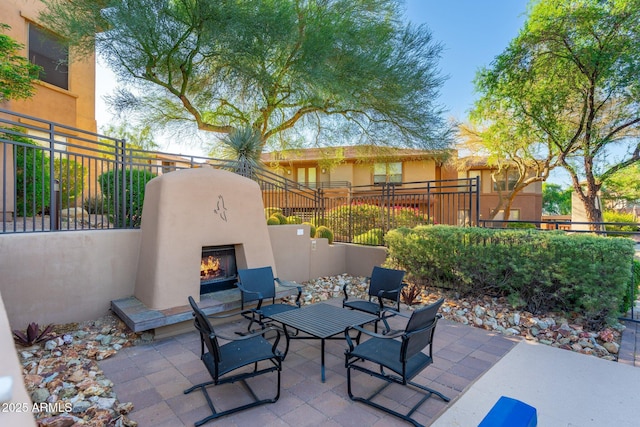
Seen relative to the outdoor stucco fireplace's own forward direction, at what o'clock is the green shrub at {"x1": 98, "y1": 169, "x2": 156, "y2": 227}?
The green shrub is roughly at 6 o'clock from the outdoor stucco fireplace.

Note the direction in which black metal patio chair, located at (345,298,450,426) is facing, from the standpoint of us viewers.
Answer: facing away from the viewer and to the left of the viewer

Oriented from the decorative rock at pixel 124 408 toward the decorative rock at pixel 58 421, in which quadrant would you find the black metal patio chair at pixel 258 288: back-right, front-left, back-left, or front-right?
back-right

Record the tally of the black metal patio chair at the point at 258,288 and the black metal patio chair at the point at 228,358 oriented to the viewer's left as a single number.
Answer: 0

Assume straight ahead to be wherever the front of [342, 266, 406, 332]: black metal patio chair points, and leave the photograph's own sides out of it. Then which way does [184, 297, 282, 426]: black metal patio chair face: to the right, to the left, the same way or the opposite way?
the opposite way

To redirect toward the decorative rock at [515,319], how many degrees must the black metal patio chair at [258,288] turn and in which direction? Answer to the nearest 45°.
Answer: approximately 45° to its left

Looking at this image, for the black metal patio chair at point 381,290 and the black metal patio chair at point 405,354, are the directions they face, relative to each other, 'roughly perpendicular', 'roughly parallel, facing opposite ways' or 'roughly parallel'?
roughly perpendicular

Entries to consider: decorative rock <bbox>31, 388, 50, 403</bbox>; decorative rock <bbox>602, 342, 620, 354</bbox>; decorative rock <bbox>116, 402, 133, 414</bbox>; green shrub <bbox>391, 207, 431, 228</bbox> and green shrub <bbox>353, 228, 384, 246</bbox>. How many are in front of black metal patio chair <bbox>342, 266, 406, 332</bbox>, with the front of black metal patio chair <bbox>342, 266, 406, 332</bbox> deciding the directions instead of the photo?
2

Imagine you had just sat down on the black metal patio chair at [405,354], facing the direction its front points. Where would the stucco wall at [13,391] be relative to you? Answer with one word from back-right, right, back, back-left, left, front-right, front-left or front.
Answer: left

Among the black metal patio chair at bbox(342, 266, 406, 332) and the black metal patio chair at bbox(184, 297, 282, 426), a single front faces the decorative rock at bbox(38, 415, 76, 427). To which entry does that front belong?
the black metal patio chair at bbox(342, 266, 406, 332)

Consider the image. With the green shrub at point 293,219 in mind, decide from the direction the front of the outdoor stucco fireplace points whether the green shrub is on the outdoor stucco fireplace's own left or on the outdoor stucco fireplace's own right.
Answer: on the outdoor stucco fireplace's own left

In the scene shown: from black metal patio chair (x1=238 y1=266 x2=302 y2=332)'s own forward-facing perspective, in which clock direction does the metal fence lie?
The metal fence is roughly at 7 o'clock from the black metal patio chair.

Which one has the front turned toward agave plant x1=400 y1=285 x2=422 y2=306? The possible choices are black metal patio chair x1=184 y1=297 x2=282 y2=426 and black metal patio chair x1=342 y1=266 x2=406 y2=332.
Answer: black metal patio chair x1=184 y1=297 x2=282 y2=426

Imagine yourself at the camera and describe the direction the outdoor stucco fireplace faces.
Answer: facing the viewer and to the right of the viewer

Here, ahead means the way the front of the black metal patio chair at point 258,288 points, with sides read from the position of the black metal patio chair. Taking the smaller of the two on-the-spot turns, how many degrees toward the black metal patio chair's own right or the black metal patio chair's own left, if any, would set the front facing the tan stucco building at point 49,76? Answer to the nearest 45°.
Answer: approximately 180°

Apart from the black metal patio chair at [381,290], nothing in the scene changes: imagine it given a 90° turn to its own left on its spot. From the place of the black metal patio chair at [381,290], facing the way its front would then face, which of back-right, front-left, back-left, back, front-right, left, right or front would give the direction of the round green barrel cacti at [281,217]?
back

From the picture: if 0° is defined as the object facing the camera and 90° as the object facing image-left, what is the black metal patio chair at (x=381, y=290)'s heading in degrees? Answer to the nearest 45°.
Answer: approximately 45°

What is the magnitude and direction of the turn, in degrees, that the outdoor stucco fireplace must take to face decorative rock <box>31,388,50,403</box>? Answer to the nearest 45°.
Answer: approximately 90° to its right

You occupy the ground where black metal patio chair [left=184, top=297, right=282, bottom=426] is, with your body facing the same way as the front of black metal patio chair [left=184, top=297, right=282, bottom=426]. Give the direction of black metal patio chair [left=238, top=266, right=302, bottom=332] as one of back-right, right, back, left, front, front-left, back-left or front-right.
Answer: front-left

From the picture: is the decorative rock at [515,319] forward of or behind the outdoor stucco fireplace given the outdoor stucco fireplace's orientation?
forward

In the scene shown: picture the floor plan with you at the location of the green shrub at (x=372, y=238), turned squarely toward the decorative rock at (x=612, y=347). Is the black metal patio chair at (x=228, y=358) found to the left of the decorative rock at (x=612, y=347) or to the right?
right

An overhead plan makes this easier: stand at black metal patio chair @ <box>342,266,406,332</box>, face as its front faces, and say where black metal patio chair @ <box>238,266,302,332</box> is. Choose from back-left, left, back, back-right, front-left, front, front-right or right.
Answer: front-right

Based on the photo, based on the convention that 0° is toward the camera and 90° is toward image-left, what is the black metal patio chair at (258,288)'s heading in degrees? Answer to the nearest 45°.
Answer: approximately 315°

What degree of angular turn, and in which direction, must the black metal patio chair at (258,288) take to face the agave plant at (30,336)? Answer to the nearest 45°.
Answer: approximately 135° to its right
